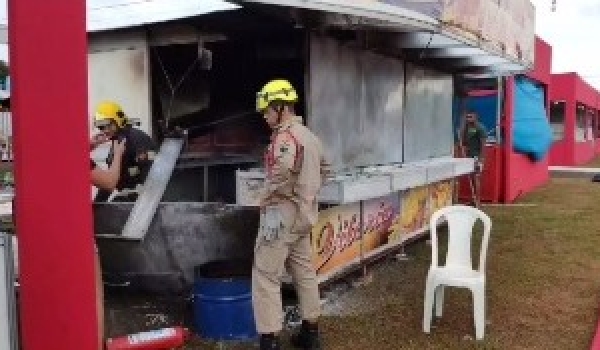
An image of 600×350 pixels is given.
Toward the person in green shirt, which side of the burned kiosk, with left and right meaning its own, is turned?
left

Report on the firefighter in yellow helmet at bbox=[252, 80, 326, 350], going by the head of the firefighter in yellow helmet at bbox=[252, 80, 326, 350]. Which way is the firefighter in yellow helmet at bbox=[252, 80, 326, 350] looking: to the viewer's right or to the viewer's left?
to the viewer's left

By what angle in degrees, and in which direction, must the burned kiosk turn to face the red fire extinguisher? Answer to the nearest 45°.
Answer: approximately 45° to its right

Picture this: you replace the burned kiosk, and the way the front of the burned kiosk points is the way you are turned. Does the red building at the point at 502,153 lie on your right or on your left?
on your left

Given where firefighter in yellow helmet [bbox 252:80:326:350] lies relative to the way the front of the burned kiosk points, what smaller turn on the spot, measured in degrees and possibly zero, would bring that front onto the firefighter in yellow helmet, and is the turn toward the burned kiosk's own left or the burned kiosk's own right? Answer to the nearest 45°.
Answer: approximately 45° to the burned kiosk's own right

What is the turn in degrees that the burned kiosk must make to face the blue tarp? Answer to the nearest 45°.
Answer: approximately 90° to its left

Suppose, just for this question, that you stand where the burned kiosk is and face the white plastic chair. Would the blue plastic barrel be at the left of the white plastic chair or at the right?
right
